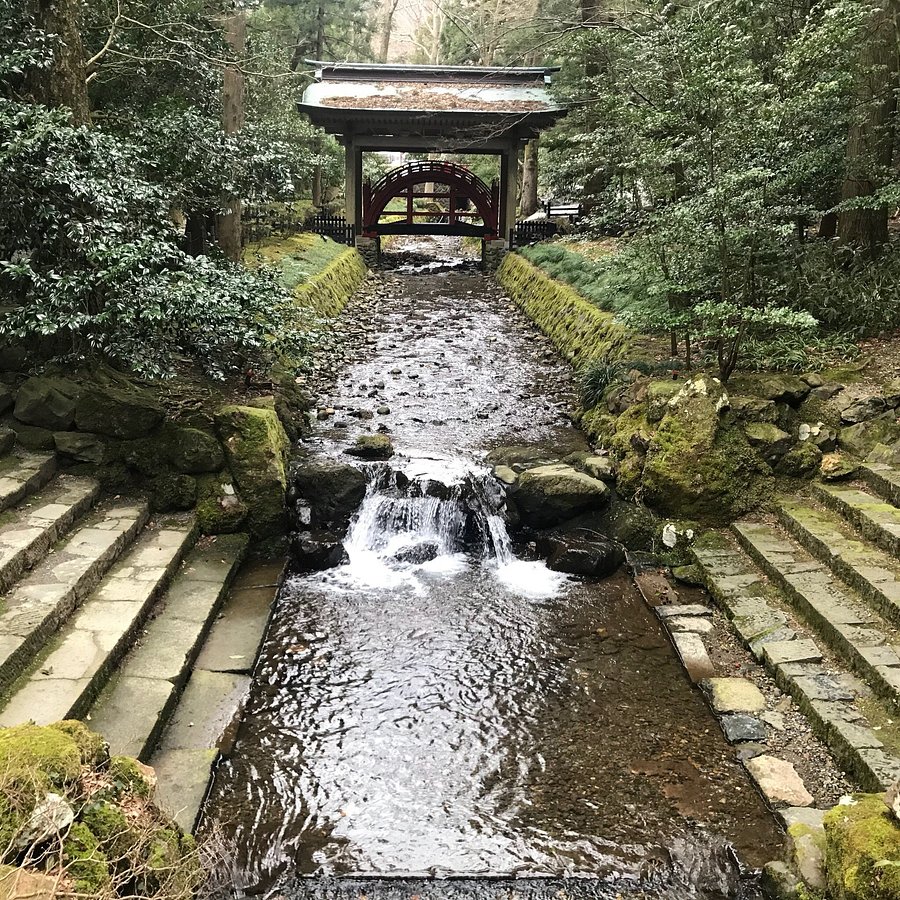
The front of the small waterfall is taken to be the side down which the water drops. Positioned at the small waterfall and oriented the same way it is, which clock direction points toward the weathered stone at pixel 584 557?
The weathered stone is roughly at 10 o'clock from the small waterfall.

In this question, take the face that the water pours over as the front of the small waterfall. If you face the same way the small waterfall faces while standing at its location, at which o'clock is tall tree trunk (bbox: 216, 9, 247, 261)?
The tall tree trunk is roughly at 5 o'clock from the small waterfall.

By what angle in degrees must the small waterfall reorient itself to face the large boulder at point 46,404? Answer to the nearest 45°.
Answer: approximately 90° to its right

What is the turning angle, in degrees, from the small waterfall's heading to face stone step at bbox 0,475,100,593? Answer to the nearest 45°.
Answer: approximately 45° to its right

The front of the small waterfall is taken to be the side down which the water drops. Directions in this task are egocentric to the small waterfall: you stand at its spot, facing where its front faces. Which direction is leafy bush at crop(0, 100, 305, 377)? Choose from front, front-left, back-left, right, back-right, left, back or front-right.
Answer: right

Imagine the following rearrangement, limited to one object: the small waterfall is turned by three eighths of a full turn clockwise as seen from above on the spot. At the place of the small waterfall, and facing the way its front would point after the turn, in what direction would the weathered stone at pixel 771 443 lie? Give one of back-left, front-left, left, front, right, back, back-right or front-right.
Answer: back-right

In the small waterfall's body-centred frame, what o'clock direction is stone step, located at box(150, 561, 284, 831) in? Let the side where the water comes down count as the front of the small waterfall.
The stone step is roughly at 1 o'clock from the small waterfall.

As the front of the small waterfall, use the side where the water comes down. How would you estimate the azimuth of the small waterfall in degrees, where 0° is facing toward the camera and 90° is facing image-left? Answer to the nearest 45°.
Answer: approximately 0°

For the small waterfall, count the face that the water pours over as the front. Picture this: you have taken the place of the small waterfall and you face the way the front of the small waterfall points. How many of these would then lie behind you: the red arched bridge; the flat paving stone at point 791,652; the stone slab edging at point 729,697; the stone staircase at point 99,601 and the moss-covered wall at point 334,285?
2

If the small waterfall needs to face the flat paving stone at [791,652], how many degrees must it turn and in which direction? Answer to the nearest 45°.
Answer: approximately 45° to its left

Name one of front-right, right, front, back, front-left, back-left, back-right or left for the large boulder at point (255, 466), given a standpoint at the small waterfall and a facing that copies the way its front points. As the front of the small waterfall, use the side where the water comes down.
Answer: right

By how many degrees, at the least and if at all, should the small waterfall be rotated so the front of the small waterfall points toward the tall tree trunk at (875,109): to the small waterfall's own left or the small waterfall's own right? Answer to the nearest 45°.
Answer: approximately 135° to the small waterfall's own left

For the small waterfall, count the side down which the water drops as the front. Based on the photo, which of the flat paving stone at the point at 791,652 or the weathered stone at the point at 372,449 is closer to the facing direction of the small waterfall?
the flat paving stone

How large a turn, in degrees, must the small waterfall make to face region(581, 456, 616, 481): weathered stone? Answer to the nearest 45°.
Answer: approximately 90° to its left

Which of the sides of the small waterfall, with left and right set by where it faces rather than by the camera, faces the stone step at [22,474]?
right

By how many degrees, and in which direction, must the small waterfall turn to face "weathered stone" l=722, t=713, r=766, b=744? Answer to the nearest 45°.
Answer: approximately 45° to its left
